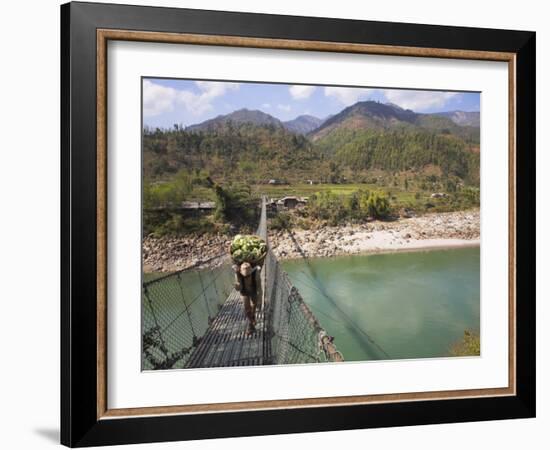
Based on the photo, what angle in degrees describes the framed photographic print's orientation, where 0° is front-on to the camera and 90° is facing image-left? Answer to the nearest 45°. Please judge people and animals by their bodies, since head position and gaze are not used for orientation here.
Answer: approximately 315°
